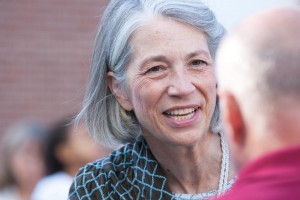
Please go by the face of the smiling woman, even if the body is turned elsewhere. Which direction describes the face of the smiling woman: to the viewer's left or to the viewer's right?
to the viewer's right

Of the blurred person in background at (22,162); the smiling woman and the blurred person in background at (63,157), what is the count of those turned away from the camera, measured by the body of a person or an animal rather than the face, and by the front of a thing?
0

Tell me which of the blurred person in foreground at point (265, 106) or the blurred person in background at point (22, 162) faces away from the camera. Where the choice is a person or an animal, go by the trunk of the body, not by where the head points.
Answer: the blurred person in foreground at point (265, 106)

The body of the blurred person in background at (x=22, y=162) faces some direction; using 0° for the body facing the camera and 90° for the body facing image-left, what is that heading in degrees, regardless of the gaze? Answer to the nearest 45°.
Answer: approximately 315°

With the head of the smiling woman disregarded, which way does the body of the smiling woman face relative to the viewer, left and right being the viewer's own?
facing the viewer and to the right of the viewer

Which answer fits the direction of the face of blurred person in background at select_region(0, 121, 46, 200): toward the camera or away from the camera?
toward the camera

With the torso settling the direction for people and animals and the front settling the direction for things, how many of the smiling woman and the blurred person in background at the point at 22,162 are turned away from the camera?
0

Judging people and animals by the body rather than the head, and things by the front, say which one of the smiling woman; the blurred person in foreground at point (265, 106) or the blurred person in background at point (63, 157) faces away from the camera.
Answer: the blurred person in foreground at point (265, 106)
